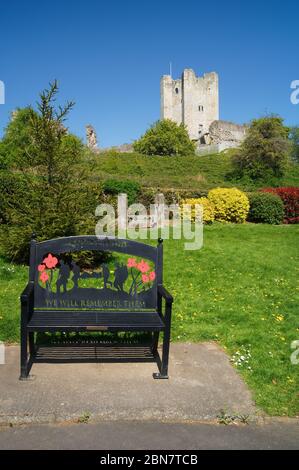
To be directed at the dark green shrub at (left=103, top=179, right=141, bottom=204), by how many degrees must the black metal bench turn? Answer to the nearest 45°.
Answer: approximately 180°

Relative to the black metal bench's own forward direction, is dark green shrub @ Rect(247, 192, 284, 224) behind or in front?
behind

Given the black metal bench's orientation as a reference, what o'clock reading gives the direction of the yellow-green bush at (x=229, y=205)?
The yellow-green bush is roughly at 7 o'clock from the black metal bench.

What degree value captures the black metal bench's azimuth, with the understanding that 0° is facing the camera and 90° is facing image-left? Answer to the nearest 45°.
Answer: approximately 0°

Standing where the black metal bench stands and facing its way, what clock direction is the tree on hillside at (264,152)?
The tree on hillside is roughly at 7 o'clock from the black metal bench.

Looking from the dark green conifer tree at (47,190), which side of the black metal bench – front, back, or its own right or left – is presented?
back

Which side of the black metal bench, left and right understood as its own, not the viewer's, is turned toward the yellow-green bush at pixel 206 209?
back
